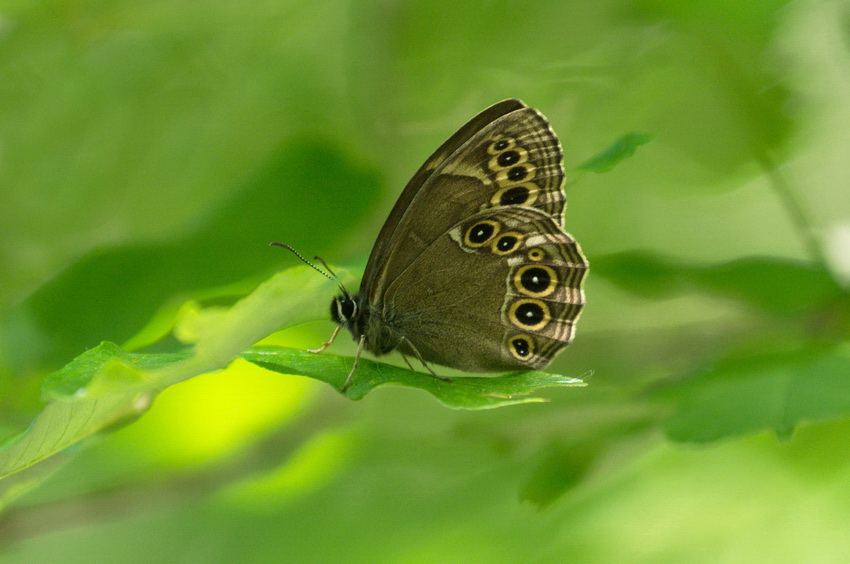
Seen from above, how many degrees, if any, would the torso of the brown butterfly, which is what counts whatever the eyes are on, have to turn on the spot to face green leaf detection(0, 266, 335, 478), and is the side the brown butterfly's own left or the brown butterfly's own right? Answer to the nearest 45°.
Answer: approximately 45° to the brown butterfly's own left

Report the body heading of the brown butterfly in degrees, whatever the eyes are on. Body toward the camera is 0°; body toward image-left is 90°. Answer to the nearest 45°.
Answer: approximately 90°
